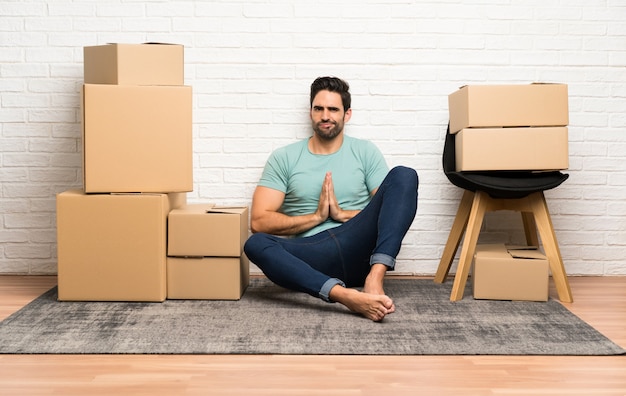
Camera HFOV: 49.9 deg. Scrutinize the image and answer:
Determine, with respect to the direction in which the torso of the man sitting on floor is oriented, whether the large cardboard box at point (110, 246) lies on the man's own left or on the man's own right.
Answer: on the man's own right

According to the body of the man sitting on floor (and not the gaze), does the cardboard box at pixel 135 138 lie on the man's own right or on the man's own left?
on the man's own right

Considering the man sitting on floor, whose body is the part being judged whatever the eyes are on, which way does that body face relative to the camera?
toward the camera

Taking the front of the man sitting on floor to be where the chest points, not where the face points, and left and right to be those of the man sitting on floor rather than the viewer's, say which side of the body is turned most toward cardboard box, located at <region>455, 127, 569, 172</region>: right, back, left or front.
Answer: left

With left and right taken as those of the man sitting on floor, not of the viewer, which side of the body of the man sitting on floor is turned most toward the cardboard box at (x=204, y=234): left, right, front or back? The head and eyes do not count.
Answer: right

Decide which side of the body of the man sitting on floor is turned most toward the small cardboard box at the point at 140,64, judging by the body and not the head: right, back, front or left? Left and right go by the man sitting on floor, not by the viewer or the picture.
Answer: right

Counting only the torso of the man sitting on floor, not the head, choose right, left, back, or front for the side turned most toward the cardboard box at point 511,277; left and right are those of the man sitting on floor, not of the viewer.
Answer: left
